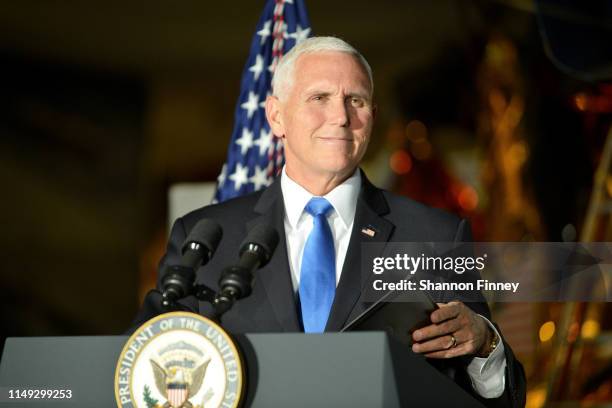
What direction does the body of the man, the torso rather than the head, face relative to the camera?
toward the camera

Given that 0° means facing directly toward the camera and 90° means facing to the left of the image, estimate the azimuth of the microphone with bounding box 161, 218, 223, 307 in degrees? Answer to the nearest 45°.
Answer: approximately 225°

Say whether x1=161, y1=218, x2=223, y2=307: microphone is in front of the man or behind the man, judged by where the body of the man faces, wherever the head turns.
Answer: in front

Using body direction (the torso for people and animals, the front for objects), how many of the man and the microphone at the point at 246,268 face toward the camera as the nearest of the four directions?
1

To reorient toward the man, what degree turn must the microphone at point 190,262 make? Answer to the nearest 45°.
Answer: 0° — it already faces them

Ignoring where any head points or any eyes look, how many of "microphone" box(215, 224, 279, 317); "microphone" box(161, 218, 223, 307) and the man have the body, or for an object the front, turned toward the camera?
1

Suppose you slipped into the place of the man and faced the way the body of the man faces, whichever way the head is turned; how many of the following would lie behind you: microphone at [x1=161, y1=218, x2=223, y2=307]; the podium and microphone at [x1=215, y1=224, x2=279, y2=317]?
0

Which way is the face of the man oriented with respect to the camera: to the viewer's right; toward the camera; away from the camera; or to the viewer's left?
toward the camera

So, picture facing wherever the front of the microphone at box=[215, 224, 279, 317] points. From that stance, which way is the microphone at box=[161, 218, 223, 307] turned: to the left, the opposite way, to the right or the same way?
the same way

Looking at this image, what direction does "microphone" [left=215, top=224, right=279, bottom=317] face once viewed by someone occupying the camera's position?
facing away from the viewer and to the right of the viewer

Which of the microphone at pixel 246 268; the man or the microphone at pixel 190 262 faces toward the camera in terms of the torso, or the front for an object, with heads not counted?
the man
